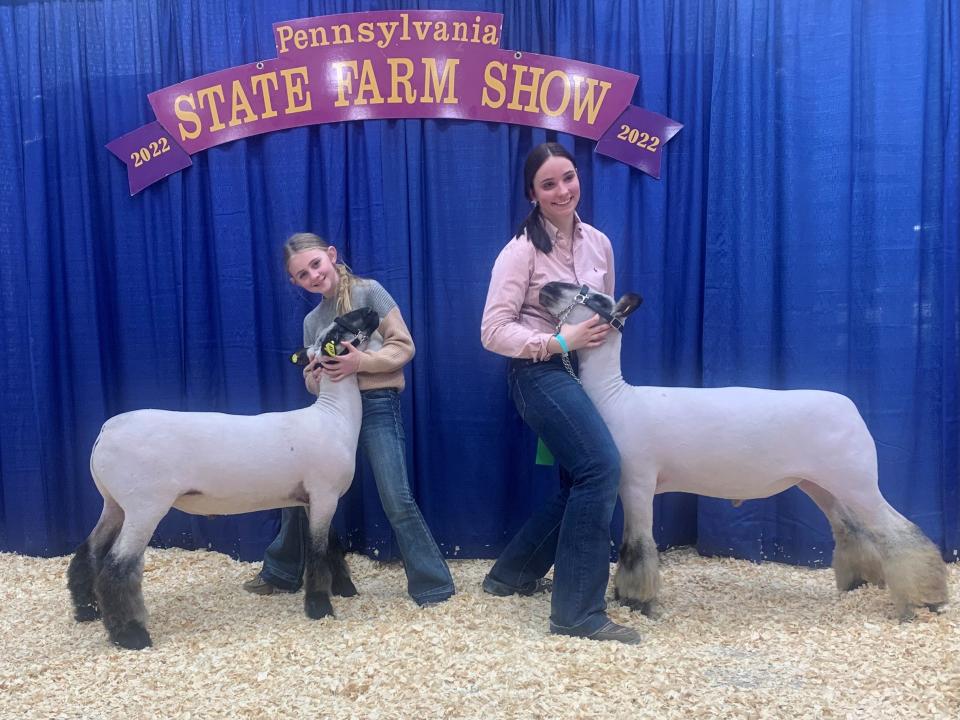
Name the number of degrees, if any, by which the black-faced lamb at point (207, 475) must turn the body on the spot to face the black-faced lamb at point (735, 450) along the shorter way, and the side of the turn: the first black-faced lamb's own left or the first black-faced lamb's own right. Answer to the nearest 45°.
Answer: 0° — it already faces it

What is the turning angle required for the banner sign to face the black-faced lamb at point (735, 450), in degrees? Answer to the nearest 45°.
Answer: approximately 45° to its left

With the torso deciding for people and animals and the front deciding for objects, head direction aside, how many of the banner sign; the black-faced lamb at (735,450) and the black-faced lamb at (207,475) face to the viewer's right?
1

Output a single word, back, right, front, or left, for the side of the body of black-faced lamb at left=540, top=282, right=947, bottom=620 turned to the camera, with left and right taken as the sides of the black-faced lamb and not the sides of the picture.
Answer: left

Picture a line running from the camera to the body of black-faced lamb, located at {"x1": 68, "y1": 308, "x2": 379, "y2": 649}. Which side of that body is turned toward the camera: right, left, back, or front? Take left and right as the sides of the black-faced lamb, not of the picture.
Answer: right
